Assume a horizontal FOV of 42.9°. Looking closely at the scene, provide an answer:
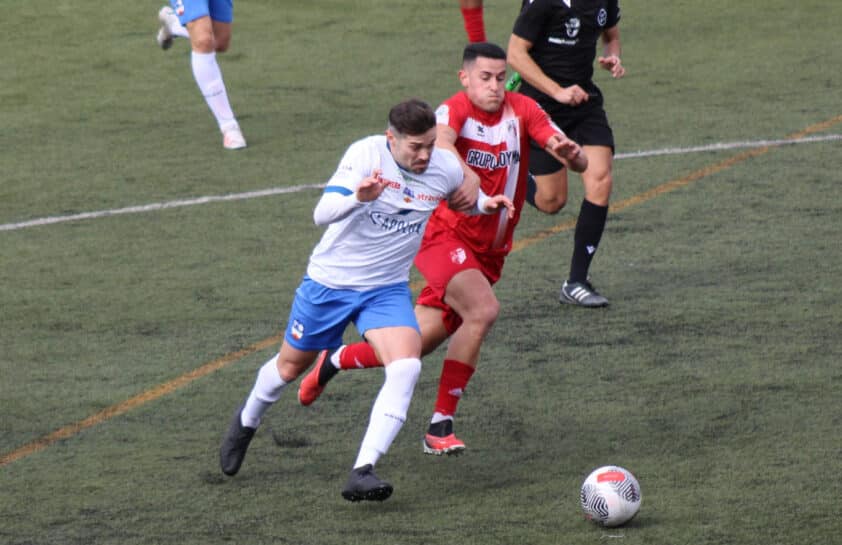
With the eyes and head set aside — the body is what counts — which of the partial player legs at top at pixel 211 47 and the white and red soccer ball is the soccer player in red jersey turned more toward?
the white and red soccer ball

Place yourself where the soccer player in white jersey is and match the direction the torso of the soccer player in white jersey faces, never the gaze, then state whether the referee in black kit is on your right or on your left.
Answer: on your left

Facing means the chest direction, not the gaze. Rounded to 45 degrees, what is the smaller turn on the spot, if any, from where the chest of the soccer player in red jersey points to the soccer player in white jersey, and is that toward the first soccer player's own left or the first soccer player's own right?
approximately 90° to the first soccer player's own right

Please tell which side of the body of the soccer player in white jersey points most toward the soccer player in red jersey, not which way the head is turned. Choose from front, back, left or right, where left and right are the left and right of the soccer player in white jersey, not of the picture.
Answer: left

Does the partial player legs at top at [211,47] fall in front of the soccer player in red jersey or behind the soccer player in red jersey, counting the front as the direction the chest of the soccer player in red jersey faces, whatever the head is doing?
behind

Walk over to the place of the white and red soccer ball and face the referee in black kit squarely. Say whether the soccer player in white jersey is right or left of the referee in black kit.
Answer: left
